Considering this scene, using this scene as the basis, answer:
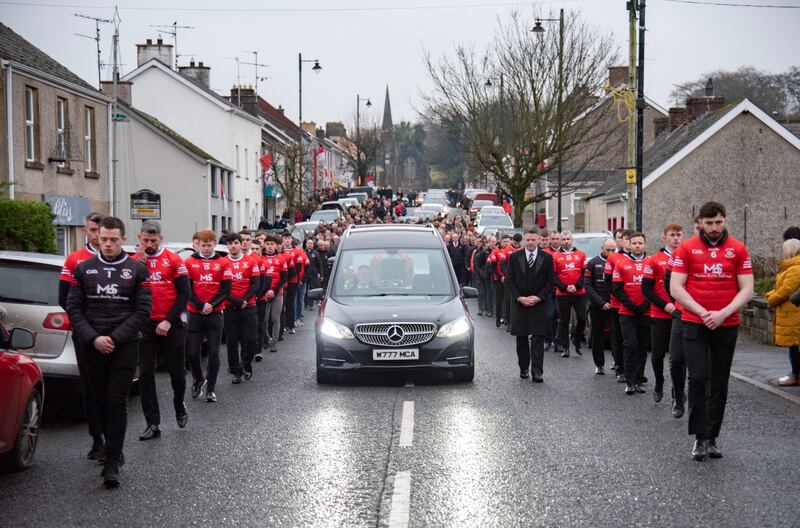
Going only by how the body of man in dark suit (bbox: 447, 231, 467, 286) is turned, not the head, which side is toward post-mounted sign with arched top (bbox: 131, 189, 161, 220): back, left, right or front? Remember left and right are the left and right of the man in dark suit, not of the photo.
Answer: right

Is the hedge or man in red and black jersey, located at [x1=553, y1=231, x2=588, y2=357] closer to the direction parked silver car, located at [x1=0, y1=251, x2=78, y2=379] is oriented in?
the hedge

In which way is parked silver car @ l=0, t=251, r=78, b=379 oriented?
away from the camera

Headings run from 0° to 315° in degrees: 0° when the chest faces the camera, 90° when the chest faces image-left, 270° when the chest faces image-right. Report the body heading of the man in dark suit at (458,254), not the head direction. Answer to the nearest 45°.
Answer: approximately 0°

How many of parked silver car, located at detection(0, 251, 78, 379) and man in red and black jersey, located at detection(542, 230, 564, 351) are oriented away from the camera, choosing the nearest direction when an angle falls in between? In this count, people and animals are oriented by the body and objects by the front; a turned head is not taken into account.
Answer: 1

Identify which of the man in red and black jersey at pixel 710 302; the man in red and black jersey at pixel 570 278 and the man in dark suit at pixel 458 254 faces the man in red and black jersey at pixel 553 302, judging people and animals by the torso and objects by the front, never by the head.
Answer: the man in dark suit

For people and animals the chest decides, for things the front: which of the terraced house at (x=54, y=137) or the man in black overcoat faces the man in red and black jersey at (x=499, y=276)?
the terraced house

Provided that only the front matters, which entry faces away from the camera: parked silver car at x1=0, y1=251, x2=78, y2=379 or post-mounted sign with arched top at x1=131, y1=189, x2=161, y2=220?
the parked silver car

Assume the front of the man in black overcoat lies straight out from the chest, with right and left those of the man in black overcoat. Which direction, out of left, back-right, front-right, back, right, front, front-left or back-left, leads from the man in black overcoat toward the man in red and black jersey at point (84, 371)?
front-right

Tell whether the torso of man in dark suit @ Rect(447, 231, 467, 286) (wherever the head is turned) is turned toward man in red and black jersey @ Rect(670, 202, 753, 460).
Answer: yes
